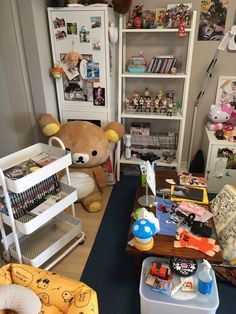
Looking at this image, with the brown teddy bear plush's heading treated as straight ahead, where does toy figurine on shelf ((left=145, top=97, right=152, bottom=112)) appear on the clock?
The toy figurine on shelf is roughly at 8 o'clock from the brown teddy bear plush.

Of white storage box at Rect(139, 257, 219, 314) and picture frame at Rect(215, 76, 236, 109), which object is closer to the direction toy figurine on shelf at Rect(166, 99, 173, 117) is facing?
the white storage box

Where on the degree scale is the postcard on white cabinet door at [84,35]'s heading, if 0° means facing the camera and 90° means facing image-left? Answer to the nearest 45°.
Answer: approximately 0°

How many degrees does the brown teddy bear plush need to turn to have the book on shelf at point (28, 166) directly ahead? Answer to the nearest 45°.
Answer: approximately 45° to its right

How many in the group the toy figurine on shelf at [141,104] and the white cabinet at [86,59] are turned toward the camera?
2

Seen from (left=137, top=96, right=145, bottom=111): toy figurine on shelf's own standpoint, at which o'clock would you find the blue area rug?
The blue area rug is roughly at 12 o'clock from the toy figurine on shelf.

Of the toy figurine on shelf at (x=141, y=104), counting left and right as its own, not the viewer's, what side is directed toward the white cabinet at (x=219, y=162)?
left

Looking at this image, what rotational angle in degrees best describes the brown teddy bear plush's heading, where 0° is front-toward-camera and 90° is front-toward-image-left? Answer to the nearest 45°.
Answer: approximately 0°

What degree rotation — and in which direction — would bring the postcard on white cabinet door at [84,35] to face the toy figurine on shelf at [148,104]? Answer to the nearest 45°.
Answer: approximately 90° to its left
